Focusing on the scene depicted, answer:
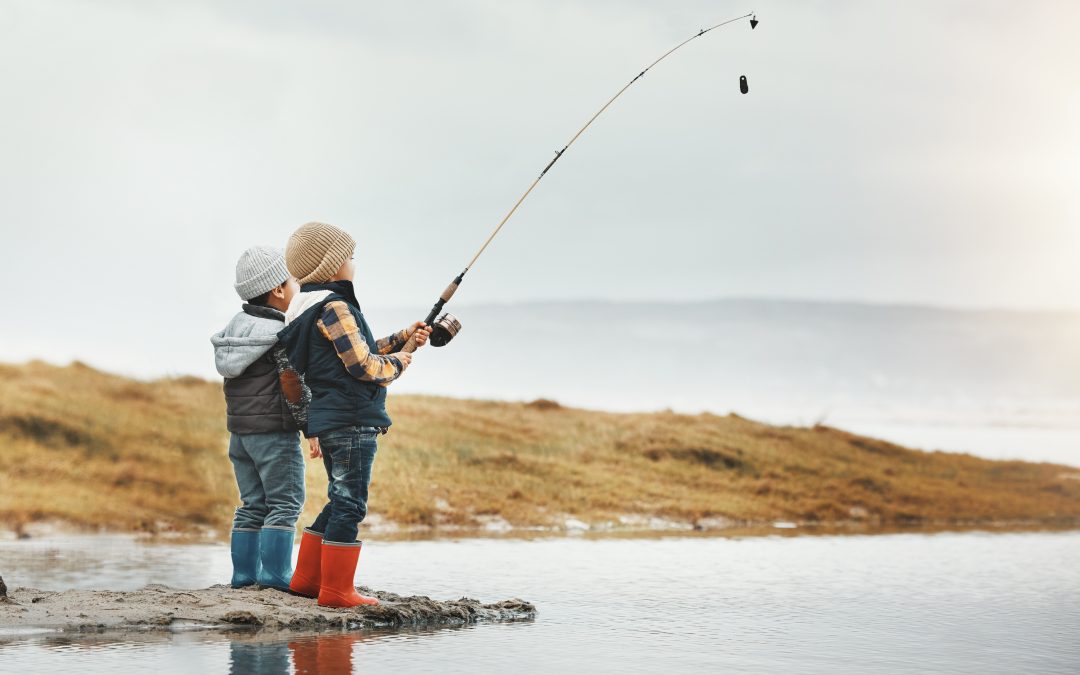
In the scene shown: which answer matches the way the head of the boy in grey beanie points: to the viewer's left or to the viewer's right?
to the viewer's right

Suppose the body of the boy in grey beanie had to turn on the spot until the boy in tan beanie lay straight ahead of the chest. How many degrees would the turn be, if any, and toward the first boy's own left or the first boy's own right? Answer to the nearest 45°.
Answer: approximately 90° to the first boy's own right

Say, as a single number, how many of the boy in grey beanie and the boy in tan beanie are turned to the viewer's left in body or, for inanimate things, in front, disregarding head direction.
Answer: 0

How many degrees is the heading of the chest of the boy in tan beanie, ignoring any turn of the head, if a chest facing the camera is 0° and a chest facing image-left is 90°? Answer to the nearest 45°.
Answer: approximately 270°

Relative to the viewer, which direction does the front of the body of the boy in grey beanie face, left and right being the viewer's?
facing away from the viewer and to the right of the viewer

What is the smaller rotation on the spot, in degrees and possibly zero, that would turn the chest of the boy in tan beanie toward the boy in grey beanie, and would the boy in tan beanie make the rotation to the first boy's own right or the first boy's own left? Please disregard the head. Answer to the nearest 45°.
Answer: approximately 135° to the first boy's own left
